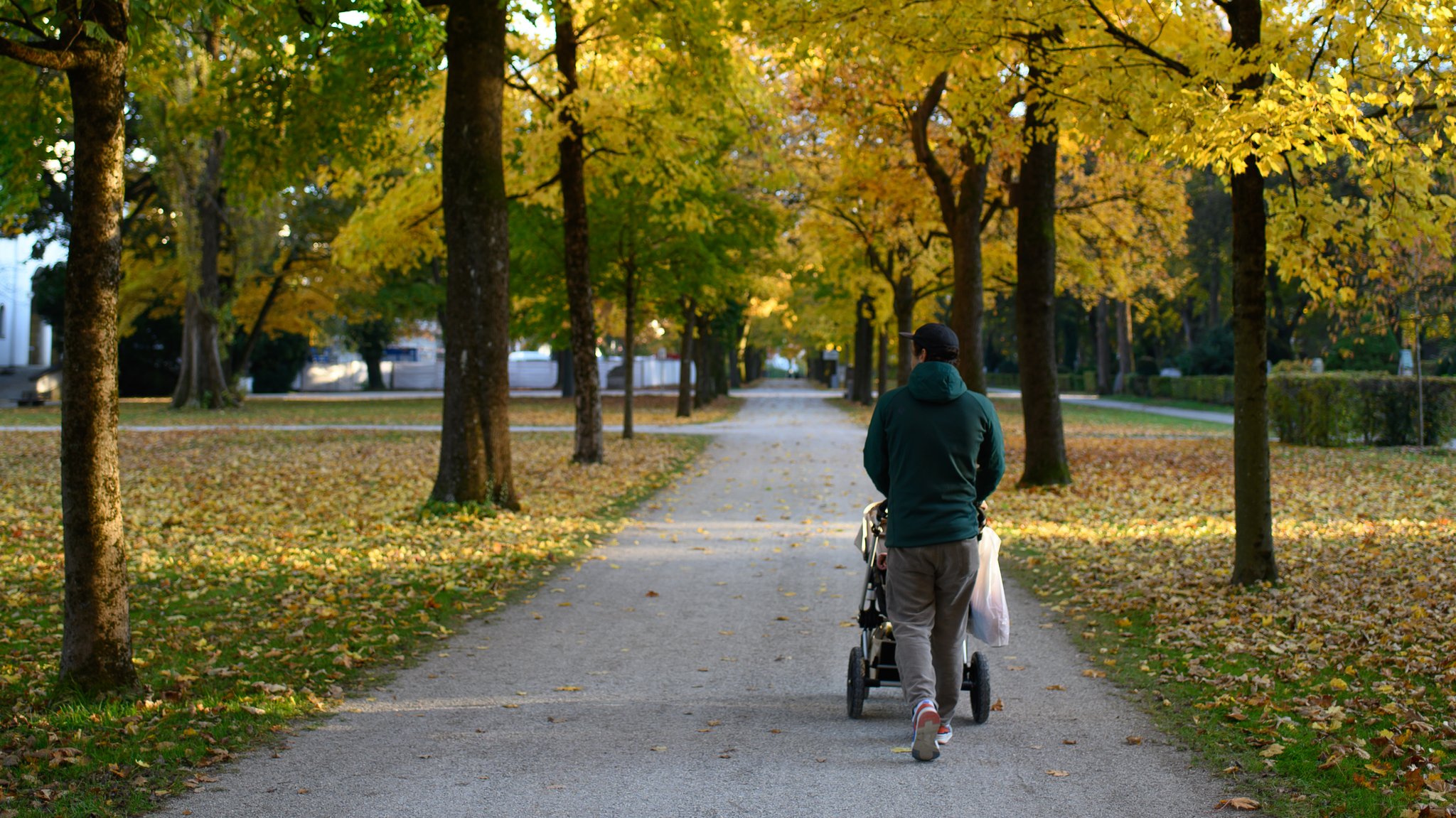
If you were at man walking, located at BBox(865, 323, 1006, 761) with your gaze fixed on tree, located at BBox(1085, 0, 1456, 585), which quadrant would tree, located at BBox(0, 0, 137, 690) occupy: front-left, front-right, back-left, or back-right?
back-left

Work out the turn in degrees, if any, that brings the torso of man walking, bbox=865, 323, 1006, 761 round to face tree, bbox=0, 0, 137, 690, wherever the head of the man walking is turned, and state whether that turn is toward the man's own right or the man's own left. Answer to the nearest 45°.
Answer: approximately 90° to the man's own left

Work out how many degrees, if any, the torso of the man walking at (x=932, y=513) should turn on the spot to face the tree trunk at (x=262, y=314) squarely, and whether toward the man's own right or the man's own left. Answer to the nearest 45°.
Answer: approximately 45° to the man's own left

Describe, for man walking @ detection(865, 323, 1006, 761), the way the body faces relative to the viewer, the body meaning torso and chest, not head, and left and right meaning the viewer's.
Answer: facing away from the viewer

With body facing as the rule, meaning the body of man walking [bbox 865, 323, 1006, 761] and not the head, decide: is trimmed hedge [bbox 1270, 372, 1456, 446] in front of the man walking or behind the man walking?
in front

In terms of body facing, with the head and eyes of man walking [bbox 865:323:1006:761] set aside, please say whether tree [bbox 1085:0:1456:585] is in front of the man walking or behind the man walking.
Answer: in front

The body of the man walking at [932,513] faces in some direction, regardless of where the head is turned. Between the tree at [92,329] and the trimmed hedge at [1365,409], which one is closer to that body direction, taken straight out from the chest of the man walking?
the trimmed hedge
